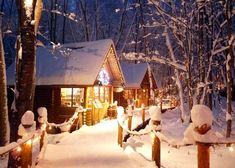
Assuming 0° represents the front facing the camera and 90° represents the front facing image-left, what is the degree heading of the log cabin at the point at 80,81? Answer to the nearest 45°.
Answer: approximately 315°

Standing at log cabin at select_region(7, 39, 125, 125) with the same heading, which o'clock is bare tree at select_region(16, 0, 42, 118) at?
The bare tree is roughly at 2 o'clock from the log cabin.

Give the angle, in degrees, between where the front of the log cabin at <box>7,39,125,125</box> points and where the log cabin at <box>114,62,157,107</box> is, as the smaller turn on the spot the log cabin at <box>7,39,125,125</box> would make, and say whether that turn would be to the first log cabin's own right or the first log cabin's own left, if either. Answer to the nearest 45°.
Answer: approximately 90° to the first log cabin's own left
